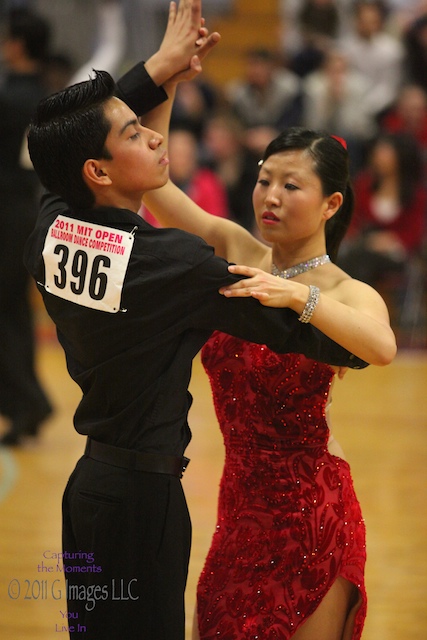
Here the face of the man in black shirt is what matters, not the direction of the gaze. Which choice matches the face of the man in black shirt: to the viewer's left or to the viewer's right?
to the viewer's right

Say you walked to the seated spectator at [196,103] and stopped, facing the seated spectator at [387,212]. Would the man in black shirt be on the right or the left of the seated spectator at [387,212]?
right

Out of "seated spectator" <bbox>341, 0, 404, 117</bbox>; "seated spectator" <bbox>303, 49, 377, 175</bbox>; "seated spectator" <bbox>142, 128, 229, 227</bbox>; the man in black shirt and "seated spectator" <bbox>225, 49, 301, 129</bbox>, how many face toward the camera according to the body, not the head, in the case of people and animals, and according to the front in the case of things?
4

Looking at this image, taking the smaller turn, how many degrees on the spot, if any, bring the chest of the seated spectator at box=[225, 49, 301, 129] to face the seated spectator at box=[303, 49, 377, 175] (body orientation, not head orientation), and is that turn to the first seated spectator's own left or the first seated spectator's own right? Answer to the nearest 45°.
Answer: approximately 45° to the first seated spectator's own left

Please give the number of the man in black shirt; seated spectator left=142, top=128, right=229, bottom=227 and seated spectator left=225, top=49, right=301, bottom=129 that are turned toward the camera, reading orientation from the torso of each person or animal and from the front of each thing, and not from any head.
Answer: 2

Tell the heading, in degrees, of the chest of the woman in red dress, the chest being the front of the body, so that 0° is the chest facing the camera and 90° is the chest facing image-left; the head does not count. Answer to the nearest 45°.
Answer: approximately 45°
